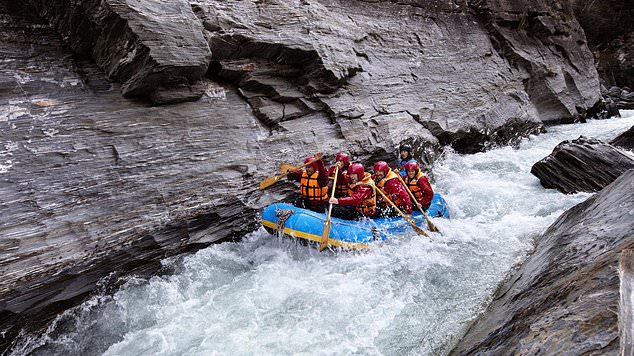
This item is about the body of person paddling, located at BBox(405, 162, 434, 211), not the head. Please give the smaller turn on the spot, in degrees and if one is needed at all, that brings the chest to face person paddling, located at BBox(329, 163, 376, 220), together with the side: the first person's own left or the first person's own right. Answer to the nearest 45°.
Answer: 0° — they already face them

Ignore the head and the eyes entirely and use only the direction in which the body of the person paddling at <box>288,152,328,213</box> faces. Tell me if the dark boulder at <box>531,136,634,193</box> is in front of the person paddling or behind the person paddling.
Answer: behind

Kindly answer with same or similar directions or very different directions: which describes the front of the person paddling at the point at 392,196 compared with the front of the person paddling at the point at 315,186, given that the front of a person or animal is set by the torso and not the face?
same or similar directions

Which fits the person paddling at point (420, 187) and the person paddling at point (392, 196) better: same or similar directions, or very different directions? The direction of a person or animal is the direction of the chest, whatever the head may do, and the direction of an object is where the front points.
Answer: same or similar directions

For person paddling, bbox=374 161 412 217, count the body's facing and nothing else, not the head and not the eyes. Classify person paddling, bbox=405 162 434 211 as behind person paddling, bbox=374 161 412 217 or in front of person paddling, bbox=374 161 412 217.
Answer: behind

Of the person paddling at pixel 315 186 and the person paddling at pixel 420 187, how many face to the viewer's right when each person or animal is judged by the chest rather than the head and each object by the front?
0

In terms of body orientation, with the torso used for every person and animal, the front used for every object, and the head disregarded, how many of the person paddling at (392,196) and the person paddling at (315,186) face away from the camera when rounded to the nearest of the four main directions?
0

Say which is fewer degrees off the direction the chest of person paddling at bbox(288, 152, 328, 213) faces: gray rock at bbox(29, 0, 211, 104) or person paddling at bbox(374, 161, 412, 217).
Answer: the gray rock

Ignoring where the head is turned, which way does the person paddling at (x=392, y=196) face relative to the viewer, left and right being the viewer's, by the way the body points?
facing the viewer and to the left of the viewer

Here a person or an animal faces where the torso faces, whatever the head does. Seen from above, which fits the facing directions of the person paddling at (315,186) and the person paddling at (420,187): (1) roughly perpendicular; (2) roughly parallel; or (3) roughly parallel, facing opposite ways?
roughly parallel
